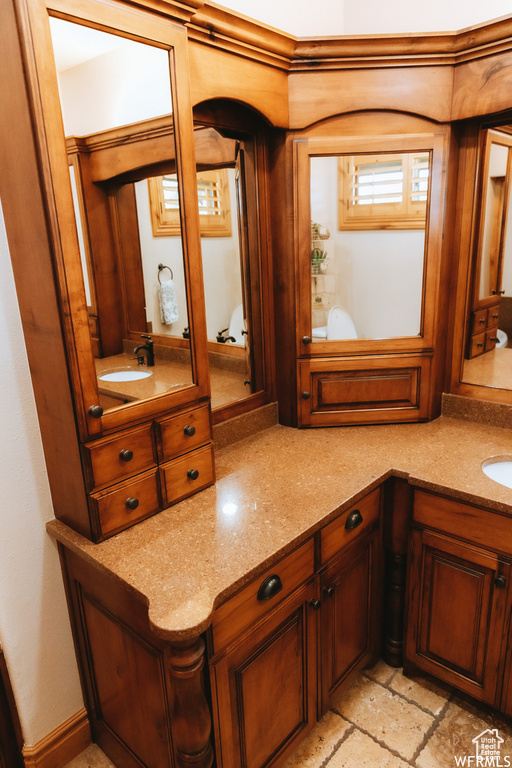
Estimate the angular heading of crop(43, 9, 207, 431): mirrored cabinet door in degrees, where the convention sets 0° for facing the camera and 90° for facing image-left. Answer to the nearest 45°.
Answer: approximately 315°

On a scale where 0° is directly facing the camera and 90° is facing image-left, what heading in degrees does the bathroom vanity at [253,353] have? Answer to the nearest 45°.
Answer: approximately 0°

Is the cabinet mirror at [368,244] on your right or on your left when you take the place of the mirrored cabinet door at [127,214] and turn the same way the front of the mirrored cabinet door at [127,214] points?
on your left

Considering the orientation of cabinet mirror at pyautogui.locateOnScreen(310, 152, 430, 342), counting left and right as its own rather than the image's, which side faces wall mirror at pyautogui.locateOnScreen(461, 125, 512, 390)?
left
